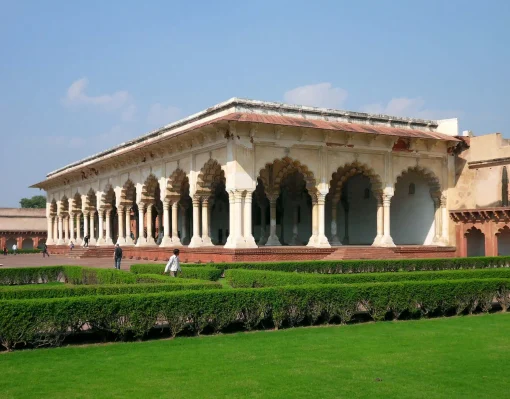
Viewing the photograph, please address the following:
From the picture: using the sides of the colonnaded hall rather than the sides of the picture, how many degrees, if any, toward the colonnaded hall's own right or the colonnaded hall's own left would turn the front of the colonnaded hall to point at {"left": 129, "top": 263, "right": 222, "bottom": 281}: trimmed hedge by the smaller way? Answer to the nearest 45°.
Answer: approximately 45° to the colonnaded hall's own left

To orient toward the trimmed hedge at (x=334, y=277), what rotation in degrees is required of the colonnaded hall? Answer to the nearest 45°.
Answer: approximately 45° to its left

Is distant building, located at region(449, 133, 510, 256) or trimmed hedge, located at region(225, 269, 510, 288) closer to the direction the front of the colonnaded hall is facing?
the trimmed hedge

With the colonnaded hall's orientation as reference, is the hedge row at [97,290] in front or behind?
in front

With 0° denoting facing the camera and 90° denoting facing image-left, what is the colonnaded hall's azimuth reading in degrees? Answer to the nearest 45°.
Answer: approximately 45°

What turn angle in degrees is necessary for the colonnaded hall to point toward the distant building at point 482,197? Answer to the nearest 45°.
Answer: approximately 135° to its left

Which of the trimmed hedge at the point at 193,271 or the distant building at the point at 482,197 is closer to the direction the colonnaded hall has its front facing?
the trimmed hedge

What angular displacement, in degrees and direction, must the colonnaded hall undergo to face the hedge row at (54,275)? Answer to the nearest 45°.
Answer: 0° — it already faces it
